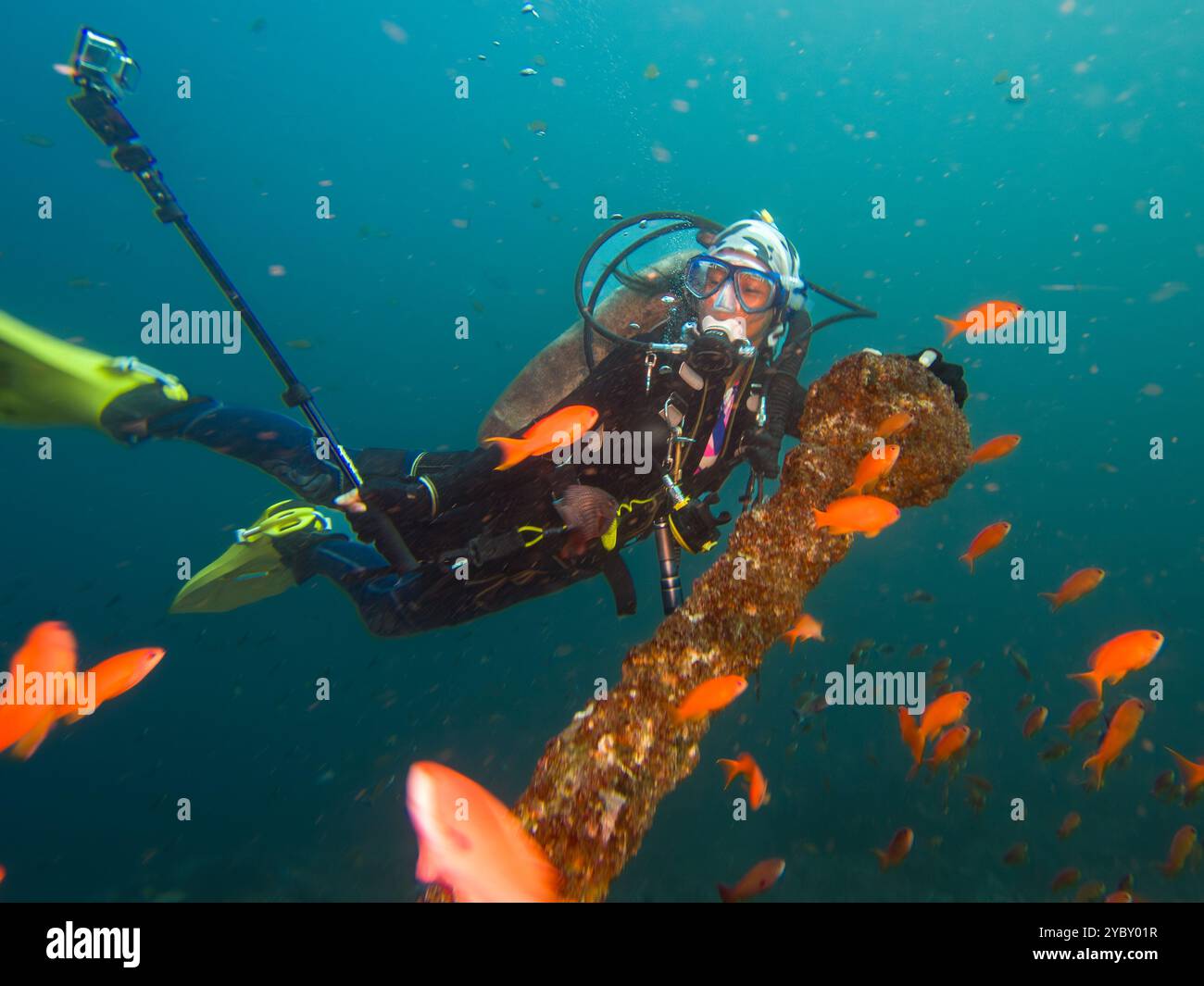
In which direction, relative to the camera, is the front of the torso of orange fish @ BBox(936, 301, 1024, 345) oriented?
to the viewer's right

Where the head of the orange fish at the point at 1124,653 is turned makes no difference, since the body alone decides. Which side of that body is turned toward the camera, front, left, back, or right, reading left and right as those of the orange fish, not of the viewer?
right

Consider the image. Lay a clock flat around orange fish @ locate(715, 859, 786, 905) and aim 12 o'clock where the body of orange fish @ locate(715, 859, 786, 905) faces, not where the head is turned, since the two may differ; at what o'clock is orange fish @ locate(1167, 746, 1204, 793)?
orange fish @ locate(1167, 746, 1204, 793) is roughly at 11 o'clock from orange fish @ locate(715, 859, 786, 905).

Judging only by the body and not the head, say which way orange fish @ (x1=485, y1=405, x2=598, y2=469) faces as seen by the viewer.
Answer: to the viewer's right

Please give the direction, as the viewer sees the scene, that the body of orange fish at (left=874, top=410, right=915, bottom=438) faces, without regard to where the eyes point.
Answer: to the viewer's right

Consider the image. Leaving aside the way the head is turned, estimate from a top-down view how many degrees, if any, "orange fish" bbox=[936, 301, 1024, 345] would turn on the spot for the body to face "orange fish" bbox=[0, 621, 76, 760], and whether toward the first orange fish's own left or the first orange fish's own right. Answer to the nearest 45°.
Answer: approximately 135° to the first orange fish's own right
